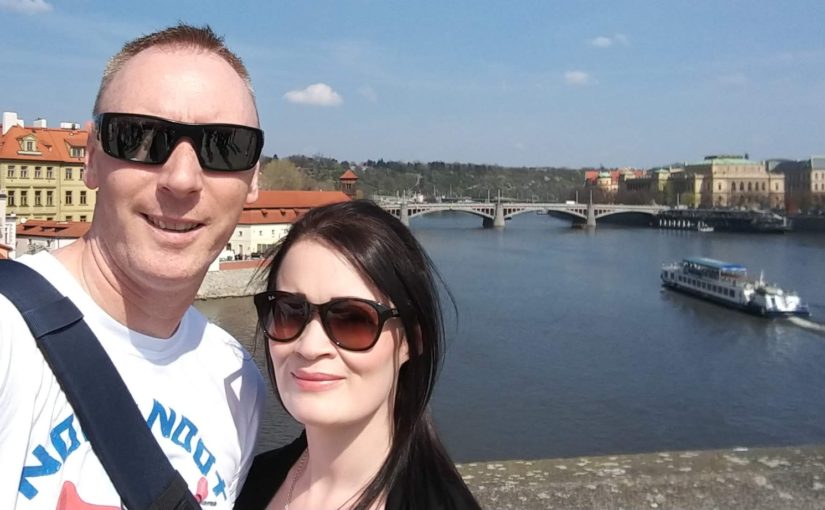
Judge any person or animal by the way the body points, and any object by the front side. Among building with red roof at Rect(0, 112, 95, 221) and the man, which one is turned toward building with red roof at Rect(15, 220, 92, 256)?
building with red roof at Rect(0, 112, 95, 221)

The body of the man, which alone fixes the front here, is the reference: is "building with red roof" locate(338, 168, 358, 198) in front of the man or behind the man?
behind

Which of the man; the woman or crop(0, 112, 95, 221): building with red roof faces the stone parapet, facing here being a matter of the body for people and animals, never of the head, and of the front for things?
the building with red roof

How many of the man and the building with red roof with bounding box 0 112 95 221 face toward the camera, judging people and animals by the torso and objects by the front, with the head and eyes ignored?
2

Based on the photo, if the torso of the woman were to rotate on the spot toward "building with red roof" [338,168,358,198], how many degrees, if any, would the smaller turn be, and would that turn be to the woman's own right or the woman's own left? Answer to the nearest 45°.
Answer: approximately 135° to the woman's own right
